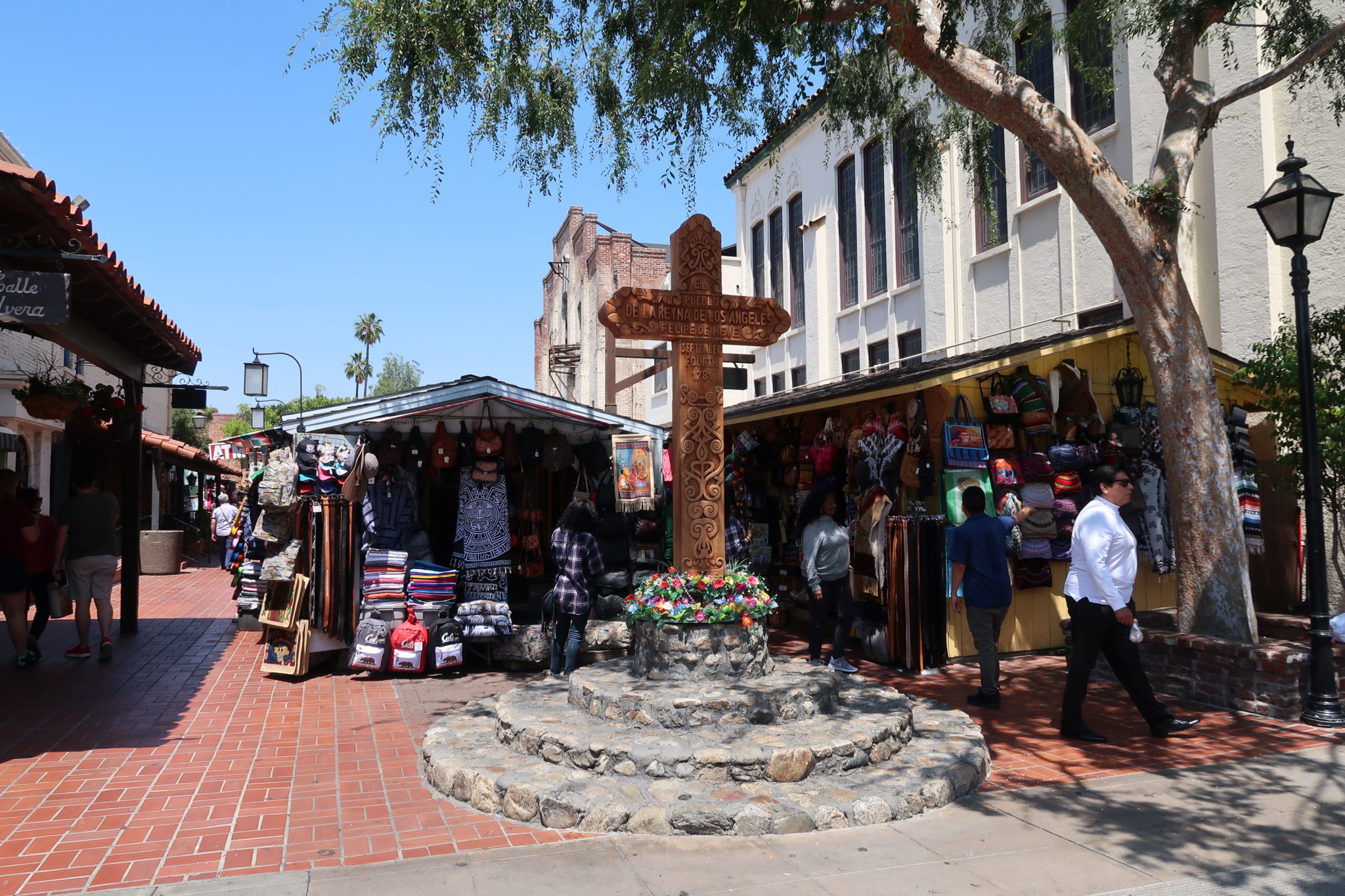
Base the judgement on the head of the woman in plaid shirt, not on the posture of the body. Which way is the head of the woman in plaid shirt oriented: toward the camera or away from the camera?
away from the camera

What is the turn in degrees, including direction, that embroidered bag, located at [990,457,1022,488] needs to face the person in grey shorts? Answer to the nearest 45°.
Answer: approximately 45° to its right

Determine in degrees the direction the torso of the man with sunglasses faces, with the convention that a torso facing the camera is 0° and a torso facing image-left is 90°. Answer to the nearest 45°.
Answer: approximately 270°

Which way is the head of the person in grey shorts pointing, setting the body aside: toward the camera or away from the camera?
away from the camera

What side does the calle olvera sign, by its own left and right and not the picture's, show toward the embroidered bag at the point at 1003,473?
left

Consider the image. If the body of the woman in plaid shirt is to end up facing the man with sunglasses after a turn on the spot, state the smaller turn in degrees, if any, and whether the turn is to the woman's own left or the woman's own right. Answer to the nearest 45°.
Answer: approximately 135° to the woman's own right

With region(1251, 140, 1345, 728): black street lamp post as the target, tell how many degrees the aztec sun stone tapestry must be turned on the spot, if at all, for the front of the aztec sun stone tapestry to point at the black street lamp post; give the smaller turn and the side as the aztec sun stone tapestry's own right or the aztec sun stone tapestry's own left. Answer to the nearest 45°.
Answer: approximately 45° to the aztec sun stone tapestry's own left

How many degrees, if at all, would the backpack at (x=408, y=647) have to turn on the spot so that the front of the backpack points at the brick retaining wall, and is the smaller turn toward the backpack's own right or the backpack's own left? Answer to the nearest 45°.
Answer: approximately 45° to the backpack's own left

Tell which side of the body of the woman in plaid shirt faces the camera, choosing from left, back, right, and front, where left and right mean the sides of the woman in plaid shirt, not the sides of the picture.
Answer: back
